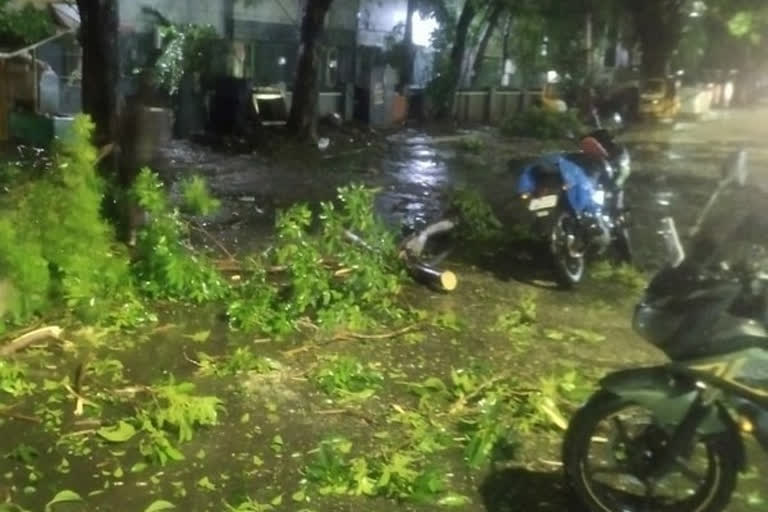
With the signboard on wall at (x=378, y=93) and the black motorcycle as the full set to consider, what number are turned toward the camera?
1

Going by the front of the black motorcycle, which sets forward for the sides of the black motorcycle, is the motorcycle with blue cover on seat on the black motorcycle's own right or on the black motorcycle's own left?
on the black motorcycle's own right

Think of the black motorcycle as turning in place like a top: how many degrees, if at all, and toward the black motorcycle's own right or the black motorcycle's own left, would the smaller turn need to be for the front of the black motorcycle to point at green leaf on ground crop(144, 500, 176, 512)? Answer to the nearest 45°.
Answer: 0° — it already faces it

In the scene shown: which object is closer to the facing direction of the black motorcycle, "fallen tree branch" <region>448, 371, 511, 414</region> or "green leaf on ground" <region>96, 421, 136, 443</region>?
the green leaf on ground

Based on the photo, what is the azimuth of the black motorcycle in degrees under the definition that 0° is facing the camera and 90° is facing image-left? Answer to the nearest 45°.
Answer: approximately 90°

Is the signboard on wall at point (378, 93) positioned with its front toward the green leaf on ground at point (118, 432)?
yes

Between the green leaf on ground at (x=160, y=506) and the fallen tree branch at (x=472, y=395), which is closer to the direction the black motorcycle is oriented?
the green leaf on ground

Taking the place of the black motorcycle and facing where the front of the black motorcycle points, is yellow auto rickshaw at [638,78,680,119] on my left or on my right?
on my right

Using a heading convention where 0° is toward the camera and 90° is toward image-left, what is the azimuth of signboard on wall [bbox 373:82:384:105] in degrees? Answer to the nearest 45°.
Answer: approximately 0°

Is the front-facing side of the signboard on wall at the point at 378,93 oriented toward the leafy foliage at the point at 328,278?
yes

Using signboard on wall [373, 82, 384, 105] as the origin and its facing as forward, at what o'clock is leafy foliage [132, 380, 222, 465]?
The leafy foliage is roughly at 12 o'clock from the signboard on wall.
